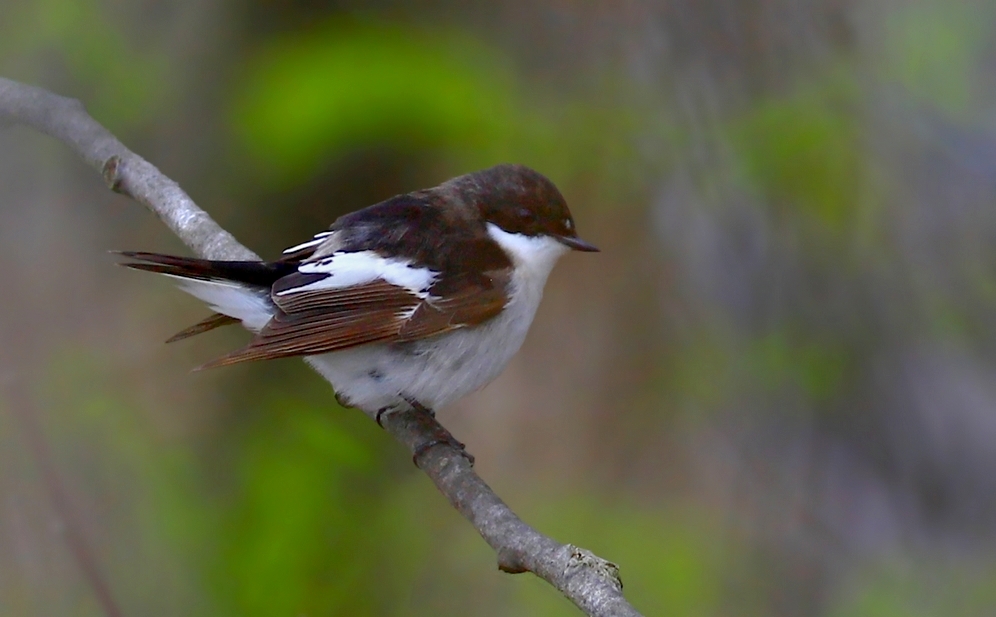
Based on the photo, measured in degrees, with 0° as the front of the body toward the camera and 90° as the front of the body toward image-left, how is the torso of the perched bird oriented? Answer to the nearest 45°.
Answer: approximately 270°
